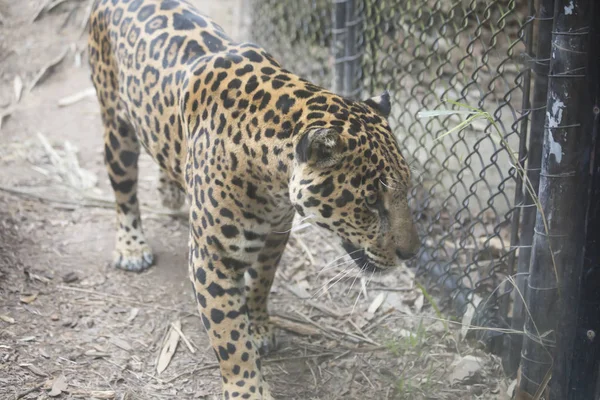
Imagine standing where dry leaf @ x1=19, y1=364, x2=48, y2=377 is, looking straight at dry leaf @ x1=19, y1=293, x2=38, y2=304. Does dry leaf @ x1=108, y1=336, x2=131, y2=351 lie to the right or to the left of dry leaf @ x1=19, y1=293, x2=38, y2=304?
right

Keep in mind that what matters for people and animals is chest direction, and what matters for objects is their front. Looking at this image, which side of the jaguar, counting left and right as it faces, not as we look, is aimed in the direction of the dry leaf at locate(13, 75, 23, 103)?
back

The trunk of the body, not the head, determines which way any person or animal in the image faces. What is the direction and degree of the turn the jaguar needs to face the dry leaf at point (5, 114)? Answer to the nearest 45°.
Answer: approximately 180°

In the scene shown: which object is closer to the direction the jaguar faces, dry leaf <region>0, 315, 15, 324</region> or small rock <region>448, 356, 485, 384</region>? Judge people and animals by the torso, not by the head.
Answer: the small rock

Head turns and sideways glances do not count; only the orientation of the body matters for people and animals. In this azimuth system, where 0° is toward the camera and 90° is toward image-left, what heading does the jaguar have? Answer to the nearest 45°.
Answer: approximately 315°
